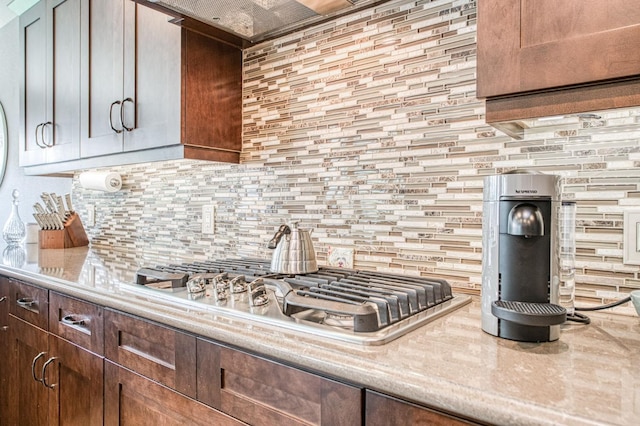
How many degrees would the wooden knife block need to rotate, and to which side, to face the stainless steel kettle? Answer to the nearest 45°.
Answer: approximately 45° to its left

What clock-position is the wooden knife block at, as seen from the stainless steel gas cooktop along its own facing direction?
The wooden knife block is roughly at 3 o'clock from the stainless steel gas cooktop.

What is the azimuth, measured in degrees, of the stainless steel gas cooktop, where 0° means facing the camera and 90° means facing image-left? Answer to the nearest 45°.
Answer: approximately 45°

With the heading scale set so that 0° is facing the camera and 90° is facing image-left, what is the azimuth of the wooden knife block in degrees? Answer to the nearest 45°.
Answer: approximately 45°

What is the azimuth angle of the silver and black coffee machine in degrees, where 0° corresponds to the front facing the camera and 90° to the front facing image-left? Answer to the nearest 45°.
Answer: approximately 0°

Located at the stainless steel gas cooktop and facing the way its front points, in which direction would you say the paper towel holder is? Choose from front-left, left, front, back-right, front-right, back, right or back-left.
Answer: right

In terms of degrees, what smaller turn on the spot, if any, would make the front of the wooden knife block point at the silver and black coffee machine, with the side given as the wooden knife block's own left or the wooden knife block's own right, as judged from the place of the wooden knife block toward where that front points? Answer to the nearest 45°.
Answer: approximately 45° to the wooden knife block's own left
